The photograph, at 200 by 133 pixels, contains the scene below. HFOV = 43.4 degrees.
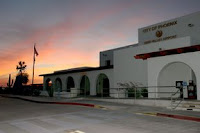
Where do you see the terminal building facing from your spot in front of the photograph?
facing the viewer and to the left of the viewer

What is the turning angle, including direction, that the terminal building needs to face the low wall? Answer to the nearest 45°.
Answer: approximately 45° to its left
